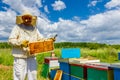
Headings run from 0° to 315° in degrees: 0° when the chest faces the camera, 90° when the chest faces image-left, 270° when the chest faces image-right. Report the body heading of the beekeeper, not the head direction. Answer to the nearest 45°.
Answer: approximately 0°

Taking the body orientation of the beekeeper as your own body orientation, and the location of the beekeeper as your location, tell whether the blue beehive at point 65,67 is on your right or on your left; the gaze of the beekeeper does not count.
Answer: on your left
